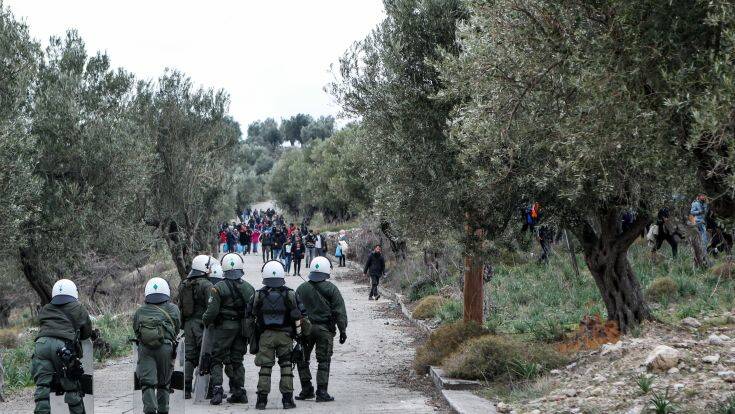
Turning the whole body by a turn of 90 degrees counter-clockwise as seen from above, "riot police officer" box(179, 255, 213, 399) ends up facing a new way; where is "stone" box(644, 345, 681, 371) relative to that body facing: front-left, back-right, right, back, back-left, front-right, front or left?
back

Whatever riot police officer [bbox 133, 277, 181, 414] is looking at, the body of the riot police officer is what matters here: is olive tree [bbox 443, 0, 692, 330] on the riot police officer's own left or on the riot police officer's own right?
on the riot police officer's own right

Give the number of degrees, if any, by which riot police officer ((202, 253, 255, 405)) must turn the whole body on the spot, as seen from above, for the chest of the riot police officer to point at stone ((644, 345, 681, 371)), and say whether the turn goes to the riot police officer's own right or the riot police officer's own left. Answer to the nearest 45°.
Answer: approximately 135° to the riot police officer's own right

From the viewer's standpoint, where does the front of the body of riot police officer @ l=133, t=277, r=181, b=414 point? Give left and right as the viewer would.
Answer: facing away from the viewer

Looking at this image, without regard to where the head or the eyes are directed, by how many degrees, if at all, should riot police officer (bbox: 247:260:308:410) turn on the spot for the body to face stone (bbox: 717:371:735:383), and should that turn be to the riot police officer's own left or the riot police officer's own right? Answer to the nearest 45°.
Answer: approximately 135° to the riot police officer's own right

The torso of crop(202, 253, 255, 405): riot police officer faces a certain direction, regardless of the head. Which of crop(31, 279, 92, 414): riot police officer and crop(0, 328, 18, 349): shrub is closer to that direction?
the shrub

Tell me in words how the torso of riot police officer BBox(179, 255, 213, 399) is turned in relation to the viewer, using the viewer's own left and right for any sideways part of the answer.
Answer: facing away from the viewer and to the right of the viewer

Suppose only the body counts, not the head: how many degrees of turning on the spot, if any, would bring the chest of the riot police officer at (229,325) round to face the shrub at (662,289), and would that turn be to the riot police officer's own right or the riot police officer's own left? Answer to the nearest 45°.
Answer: approximately 90° to the riot police officer's own right

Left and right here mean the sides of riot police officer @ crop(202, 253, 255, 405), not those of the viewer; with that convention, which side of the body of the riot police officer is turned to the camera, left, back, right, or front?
back

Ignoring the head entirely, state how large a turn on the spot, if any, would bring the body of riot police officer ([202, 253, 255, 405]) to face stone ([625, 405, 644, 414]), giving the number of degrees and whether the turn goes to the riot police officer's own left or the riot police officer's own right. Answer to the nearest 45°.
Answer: approximately 135° to the riot police officer's own right

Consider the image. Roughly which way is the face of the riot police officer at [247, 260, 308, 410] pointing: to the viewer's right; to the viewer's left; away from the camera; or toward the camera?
away from the camera

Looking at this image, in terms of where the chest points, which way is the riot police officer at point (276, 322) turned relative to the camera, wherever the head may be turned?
away from the camera

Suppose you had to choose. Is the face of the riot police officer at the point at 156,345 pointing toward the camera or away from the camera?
away from the camera

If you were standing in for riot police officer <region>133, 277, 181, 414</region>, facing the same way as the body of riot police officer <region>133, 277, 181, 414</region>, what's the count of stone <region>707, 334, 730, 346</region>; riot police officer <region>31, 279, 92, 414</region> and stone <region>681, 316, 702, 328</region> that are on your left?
1

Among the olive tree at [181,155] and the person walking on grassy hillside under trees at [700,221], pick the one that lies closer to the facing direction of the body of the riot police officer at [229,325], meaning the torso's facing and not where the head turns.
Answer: the olive tree

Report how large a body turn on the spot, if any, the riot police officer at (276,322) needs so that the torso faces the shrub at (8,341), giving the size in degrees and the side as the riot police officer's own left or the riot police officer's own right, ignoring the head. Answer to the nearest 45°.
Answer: approximately 45° to the riot police officer's own left
